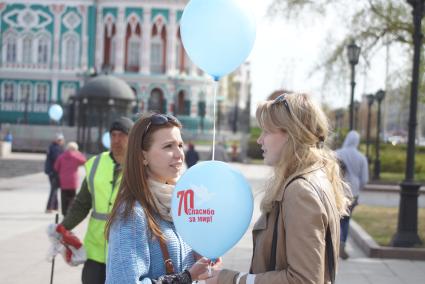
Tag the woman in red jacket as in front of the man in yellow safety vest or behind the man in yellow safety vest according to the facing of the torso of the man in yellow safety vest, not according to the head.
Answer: behind

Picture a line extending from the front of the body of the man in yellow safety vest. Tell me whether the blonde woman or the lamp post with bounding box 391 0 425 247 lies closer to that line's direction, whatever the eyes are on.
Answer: the blonde woman

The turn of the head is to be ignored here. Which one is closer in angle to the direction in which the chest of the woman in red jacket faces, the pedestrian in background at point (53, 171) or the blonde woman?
the pedestrian in background

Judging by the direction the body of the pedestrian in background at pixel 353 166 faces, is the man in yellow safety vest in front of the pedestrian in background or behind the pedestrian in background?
behind

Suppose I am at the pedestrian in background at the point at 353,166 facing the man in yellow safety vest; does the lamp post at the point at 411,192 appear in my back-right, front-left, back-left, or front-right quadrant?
back-left

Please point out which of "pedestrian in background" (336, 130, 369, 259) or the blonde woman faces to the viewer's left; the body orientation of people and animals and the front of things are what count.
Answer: the blonde woman

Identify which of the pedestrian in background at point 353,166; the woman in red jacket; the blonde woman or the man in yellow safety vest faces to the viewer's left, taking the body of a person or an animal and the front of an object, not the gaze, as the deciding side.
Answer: the blonde woman

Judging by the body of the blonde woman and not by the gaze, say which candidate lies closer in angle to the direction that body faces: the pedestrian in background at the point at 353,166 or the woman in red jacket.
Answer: the woman in red jacket

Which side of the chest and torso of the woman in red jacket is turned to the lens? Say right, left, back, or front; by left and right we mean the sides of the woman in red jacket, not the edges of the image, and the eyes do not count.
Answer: back

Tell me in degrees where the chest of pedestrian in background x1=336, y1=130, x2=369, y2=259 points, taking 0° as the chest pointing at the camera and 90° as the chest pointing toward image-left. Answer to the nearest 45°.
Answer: approximately 180°

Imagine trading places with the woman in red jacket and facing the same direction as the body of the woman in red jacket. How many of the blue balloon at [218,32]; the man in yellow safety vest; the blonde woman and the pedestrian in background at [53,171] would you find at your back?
3

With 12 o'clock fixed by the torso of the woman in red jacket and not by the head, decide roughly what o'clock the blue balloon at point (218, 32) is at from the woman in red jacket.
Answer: The blue balloon is roughly at 6 o'clock from the woman in red jacket.

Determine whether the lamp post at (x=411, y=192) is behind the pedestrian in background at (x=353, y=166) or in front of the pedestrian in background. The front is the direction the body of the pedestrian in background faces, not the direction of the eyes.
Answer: in front

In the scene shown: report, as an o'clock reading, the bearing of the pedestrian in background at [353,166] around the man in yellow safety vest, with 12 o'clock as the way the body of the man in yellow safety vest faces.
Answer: The pedestrian in background is roughly at 9 o'clock from the man in yellow safety vest.

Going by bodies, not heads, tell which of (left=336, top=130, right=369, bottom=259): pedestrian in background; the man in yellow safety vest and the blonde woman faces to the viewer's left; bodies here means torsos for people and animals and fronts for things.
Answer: the blonde woman

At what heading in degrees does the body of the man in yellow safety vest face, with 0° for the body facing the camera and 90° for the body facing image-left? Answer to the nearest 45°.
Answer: approximately 315°

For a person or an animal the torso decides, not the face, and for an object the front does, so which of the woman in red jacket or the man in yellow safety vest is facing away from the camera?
the woman in red jacket

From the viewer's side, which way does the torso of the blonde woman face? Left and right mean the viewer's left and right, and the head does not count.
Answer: facing to the left of the viewer

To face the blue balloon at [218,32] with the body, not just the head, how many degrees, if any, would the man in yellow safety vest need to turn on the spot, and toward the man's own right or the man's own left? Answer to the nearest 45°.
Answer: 0° — they already face it
